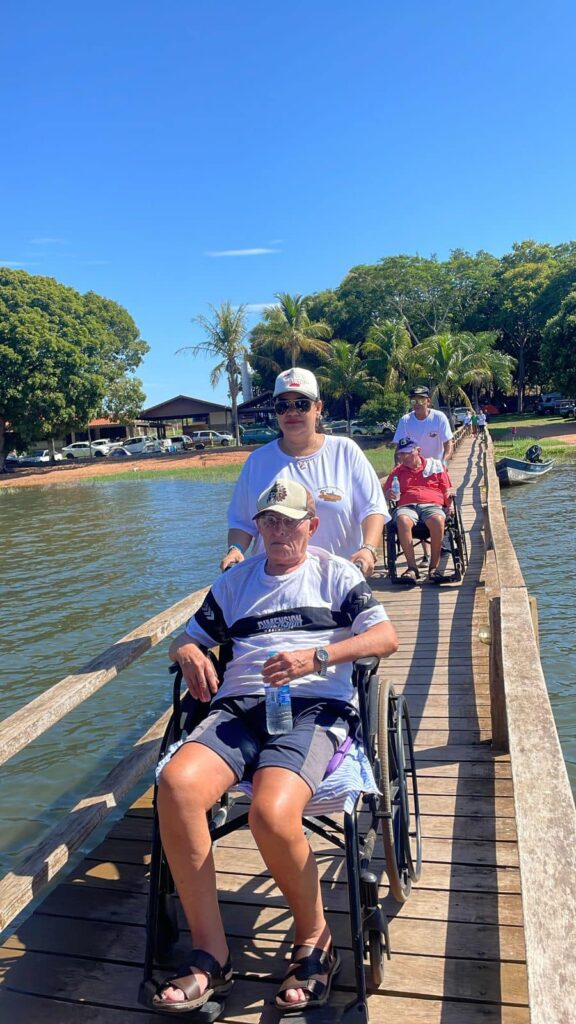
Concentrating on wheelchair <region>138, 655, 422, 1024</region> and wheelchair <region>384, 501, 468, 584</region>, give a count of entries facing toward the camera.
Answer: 2

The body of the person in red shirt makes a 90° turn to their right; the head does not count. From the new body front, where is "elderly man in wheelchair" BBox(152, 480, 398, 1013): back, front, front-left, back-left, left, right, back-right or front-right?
left

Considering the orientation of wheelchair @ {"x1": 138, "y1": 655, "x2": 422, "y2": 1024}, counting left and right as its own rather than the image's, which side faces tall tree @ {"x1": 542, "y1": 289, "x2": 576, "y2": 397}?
back

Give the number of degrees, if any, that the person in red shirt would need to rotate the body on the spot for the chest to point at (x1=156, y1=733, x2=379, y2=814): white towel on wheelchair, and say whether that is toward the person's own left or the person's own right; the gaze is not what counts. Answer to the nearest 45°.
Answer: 0° — they already face it

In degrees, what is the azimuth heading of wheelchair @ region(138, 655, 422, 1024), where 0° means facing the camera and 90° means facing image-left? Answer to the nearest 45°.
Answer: approximately 0°

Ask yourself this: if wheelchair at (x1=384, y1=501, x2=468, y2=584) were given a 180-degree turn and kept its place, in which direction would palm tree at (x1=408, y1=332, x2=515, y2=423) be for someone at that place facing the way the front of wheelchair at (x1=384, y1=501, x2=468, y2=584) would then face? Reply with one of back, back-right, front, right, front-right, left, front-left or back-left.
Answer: front

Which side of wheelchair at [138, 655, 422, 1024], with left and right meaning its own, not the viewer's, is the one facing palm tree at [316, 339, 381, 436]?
back

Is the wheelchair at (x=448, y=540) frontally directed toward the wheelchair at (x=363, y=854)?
yes

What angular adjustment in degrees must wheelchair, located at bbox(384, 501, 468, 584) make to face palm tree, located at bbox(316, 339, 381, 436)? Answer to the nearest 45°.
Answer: approximately 180°

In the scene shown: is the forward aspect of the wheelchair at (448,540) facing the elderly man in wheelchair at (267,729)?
yes

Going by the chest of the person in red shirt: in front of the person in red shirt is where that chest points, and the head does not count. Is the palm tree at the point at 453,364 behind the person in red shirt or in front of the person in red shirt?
behind

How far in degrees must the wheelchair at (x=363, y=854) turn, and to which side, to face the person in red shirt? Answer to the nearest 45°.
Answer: approximately 180°
